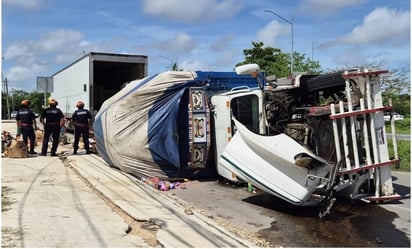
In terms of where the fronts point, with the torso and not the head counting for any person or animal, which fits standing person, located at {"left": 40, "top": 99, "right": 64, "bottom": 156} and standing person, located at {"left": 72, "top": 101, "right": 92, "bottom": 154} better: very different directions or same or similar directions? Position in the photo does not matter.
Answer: same or similar directions

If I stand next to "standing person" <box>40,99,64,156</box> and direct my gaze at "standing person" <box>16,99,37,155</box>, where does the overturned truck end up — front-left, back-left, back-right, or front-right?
back-left
